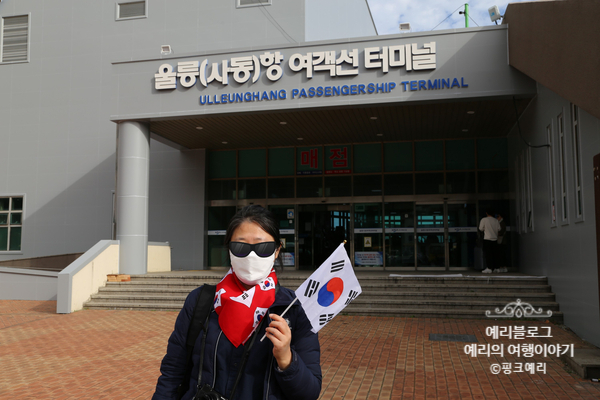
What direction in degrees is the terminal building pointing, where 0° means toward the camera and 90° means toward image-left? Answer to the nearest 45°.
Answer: approximately 0°

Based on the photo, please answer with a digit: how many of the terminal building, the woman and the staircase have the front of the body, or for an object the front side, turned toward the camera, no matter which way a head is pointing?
3

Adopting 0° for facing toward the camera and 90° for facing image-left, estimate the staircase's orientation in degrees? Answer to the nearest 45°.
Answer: approximately 0°

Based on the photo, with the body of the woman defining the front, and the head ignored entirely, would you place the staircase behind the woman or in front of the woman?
behind

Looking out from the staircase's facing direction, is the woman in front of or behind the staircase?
in front

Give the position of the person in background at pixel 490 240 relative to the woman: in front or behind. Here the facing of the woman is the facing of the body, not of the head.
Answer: behind

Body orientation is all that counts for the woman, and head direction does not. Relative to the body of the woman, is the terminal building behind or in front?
behind

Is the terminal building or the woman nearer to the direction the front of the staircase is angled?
the woman

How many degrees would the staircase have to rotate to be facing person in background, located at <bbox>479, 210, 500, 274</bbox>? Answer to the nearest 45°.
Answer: approximately 135° to its left

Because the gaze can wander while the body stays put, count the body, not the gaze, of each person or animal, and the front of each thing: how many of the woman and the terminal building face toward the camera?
2
